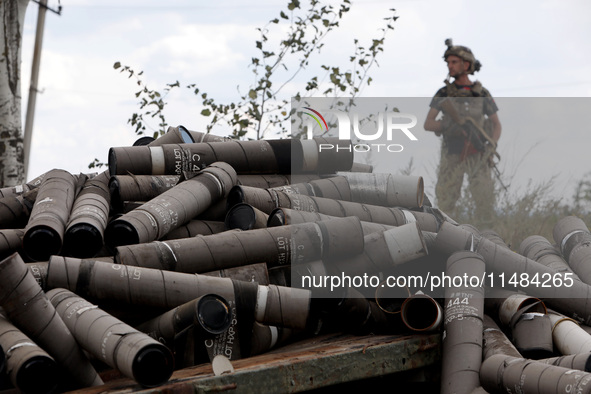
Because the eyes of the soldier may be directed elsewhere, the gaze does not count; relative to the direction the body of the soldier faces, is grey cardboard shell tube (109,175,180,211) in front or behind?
in front

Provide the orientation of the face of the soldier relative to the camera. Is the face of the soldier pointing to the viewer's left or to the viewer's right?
to the viewer's left

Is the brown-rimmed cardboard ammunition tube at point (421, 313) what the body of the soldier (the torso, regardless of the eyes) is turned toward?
yes

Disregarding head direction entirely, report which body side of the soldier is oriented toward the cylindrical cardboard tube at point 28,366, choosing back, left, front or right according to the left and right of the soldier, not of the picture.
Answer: front

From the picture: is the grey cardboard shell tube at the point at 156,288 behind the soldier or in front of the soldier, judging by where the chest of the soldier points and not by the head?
in front

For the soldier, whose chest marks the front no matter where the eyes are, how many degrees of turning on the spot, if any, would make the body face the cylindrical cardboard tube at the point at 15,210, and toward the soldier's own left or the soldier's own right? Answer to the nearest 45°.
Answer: approximately 45° to the soldier's own right

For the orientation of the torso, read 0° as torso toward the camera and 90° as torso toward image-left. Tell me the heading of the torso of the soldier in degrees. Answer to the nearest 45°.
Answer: approximately 0°

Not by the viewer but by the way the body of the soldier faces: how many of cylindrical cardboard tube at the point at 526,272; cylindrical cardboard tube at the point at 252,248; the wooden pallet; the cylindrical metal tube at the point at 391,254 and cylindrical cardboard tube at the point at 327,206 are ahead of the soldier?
5

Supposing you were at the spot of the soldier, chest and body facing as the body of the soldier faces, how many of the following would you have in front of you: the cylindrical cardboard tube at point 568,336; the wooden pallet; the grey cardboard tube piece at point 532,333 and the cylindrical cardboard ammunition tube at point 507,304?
4

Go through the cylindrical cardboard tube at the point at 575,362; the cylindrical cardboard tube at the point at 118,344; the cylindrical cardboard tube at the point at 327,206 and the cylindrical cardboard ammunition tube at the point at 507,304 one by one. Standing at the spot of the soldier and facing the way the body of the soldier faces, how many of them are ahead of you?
4

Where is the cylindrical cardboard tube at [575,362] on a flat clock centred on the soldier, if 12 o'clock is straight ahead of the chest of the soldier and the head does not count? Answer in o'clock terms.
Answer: The cylindrical cardboard tube is roughly at 12 o'clock from the soldier.

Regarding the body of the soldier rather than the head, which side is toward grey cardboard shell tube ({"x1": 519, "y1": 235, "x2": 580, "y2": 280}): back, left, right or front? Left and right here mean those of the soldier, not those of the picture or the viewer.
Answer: front

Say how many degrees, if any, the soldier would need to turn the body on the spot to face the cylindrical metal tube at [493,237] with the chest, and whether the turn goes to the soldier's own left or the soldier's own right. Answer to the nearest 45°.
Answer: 0° — they already face it

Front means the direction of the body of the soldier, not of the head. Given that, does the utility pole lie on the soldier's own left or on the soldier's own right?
on the soldier's own right

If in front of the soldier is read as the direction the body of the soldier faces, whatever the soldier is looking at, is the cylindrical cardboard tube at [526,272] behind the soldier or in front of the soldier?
in front
